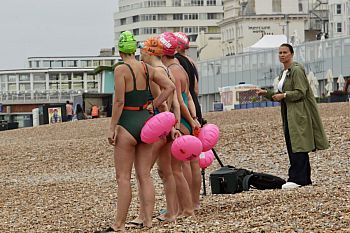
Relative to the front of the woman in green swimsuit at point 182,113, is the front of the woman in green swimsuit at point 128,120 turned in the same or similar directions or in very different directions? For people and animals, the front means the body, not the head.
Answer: same or similar directions

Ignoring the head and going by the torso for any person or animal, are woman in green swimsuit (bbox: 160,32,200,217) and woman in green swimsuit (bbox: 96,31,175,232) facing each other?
no

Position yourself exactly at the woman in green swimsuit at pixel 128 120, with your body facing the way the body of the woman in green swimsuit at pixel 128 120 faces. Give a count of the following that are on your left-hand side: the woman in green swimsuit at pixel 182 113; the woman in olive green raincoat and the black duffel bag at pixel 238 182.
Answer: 0

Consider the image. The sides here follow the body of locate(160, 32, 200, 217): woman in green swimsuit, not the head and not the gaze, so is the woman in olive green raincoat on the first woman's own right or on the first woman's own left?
on the first woman's own right

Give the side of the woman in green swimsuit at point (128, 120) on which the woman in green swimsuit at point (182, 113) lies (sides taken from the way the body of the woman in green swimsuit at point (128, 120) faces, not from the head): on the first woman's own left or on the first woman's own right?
on the first woman's own right

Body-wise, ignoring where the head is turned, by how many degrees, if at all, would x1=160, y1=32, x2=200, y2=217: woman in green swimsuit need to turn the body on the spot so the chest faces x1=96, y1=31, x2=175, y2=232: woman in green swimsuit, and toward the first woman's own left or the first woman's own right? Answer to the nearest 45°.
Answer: approximately 90° to the first woman's own left
